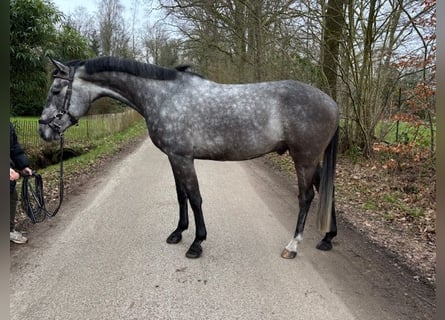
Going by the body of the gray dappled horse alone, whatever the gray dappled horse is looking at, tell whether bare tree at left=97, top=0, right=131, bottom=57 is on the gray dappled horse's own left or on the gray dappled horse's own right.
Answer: on the gray dappled horse's own right

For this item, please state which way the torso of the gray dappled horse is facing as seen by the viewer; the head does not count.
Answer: to the viewer's left

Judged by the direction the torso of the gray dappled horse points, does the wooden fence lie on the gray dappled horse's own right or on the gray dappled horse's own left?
on the gray dappled horse's own right
